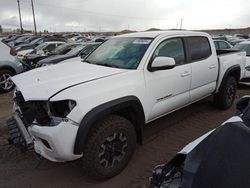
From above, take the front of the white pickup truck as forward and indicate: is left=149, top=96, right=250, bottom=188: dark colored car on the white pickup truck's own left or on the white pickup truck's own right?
on the white pickup truck's own left

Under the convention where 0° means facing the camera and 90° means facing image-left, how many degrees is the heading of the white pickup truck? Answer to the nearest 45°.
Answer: approximately 45°

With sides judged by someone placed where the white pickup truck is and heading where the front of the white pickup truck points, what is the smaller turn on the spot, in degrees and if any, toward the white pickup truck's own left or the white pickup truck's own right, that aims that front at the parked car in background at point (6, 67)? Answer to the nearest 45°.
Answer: approximately 90° to the white pickup truck's own right
